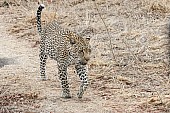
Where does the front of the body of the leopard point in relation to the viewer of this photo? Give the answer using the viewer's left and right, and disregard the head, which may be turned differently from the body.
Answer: facing the viewer and to the right of the viewer
